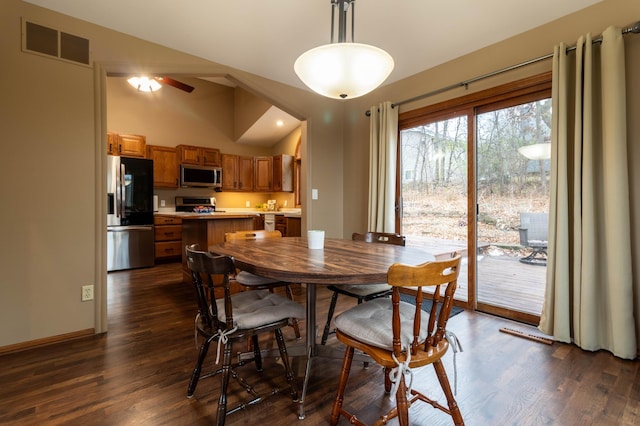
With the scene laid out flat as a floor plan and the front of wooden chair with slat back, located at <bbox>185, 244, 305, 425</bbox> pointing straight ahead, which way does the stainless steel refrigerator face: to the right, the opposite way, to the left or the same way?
to the right

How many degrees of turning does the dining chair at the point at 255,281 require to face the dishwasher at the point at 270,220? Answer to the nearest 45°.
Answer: approximately 135° to its left

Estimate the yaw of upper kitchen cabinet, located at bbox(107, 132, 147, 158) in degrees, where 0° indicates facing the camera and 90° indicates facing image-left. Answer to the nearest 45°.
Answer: approximately 0°

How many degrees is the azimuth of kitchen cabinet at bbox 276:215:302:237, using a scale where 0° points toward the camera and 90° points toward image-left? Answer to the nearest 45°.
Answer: approximately 45°

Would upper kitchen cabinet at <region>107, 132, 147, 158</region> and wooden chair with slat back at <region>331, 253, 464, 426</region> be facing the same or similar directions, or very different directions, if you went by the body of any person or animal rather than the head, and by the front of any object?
very different directions
